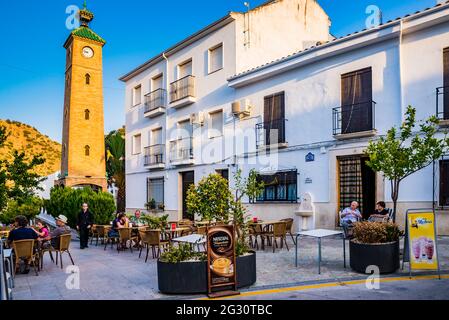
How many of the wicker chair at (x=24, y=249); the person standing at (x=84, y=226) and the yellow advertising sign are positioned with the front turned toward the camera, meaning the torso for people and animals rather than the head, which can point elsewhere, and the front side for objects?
2

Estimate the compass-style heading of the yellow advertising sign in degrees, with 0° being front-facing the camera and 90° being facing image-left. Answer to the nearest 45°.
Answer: approximately 0°

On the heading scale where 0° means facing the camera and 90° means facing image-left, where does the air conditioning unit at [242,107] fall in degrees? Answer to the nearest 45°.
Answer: approximately 45°

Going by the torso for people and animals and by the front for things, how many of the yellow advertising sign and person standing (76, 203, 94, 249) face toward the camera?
2

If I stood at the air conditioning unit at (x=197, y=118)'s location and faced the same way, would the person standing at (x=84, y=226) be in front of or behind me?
in front
